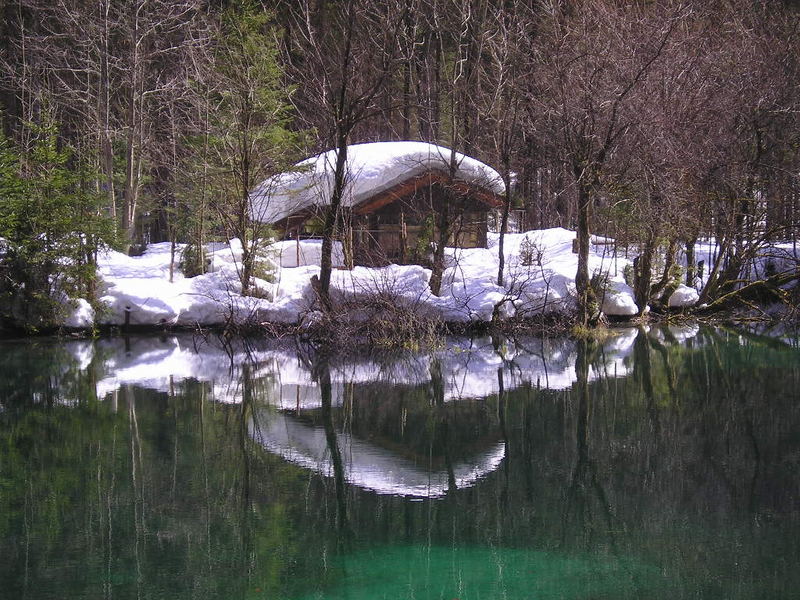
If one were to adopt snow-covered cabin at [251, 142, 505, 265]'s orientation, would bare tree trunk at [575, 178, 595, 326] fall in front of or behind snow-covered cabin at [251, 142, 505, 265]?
in front

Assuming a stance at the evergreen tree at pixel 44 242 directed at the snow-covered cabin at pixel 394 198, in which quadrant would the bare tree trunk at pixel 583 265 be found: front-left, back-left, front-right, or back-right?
front-right

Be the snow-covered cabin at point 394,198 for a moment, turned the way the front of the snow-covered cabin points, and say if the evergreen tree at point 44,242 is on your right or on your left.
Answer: on your right

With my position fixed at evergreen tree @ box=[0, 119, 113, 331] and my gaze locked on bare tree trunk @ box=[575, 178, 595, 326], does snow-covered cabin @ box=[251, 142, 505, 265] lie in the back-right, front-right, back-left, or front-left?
front-left

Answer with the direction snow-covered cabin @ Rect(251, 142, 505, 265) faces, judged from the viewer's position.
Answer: facing the viewer
